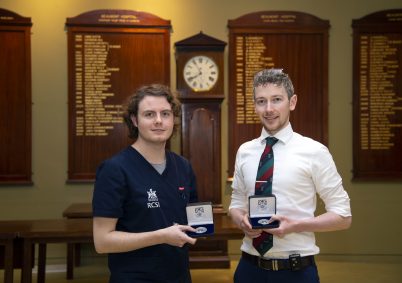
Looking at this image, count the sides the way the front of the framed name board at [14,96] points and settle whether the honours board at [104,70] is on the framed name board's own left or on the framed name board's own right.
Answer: on the framed name board's own left

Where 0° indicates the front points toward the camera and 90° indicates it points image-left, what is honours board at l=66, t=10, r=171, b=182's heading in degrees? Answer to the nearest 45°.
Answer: approximately 0°

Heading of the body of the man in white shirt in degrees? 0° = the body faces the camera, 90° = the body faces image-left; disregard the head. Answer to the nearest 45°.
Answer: approximately 45°

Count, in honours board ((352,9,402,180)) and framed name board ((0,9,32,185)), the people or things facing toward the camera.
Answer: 2

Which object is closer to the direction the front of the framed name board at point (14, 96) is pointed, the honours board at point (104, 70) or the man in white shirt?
the man in white shirt

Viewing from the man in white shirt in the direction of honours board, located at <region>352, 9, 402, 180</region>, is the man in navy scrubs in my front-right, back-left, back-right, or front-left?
back-left

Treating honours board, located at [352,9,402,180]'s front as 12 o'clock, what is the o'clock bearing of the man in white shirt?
The man in white shirt is roughly at 12 o'clock from the honours board.
